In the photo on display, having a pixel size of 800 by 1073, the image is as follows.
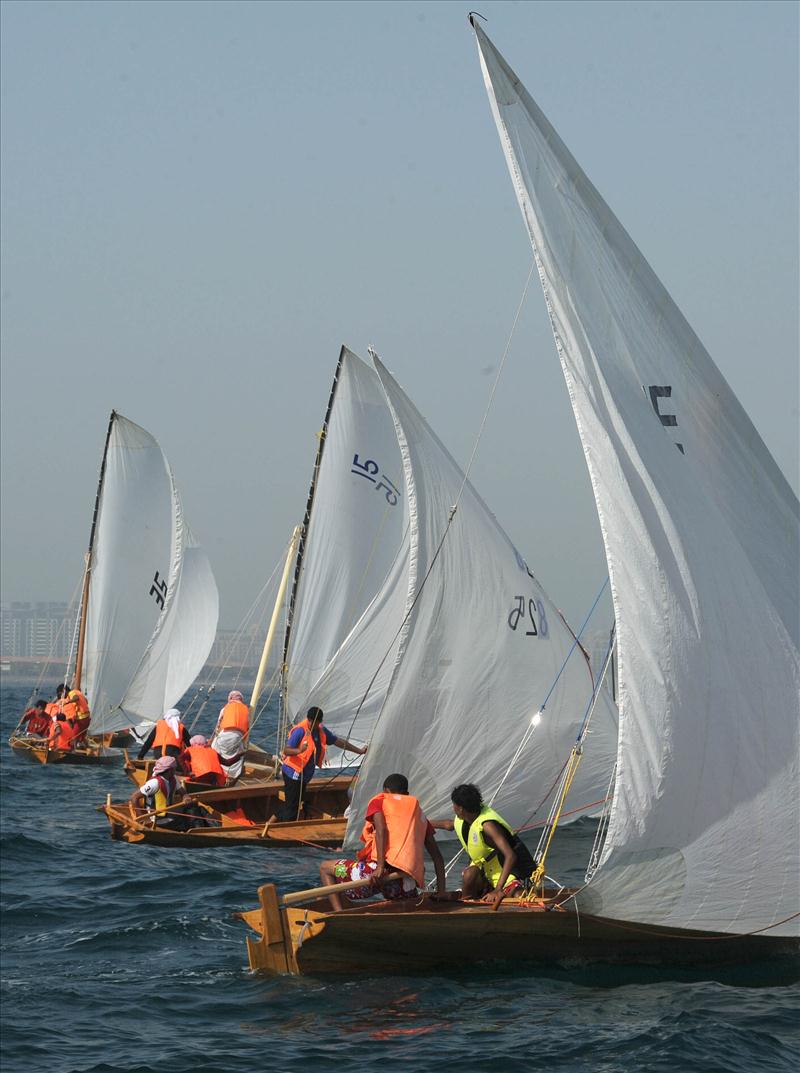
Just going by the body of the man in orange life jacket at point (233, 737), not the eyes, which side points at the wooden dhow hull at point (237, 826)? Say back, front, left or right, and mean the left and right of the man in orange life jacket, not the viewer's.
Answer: back

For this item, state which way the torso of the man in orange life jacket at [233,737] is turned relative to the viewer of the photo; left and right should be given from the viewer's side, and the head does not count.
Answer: facing away from the viewer

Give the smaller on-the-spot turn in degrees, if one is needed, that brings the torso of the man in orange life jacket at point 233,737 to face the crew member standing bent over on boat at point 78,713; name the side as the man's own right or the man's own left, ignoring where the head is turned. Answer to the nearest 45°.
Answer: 0° — they already face them

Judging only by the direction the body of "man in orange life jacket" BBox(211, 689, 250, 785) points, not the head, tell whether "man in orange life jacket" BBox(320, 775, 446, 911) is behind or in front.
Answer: behind

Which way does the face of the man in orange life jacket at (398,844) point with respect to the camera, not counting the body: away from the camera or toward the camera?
away from the camera

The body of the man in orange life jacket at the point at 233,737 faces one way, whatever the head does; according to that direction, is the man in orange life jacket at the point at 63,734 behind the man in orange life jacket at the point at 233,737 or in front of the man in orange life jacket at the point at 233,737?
in front

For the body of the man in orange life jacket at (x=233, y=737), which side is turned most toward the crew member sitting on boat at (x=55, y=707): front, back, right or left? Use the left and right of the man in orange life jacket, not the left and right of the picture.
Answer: front

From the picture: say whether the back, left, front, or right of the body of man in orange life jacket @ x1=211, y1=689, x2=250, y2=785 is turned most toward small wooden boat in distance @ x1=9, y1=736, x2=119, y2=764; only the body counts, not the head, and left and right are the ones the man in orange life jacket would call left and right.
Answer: front

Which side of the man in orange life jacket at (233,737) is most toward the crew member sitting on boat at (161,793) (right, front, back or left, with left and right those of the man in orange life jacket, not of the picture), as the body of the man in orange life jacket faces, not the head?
back
